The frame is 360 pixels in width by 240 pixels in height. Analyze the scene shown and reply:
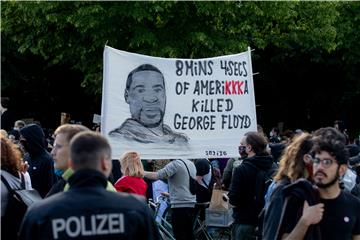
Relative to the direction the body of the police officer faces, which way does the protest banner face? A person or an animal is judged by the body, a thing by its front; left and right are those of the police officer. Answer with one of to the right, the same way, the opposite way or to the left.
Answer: the opposite way

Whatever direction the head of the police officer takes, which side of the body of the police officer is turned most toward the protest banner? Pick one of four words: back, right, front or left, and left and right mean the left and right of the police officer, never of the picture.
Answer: front

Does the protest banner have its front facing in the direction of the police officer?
yes

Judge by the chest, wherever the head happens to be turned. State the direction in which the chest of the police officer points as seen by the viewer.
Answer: away from the camera

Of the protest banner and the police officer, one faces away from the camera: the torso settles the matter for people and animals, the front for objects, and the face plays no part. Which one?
the police officer

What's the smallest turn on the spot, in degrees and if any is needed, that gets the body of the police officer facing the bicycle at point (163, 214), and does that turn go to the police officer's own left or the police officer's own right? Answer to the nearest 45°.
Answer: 0° — they already face it

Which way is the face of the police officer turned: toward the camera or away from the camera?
away from the camera

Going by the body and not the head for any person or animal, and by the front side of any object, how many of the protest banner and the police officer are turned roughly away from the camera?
1

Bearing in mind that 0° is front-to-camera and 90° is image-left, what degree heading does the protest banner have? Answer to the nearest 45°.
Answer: approximately 0°
